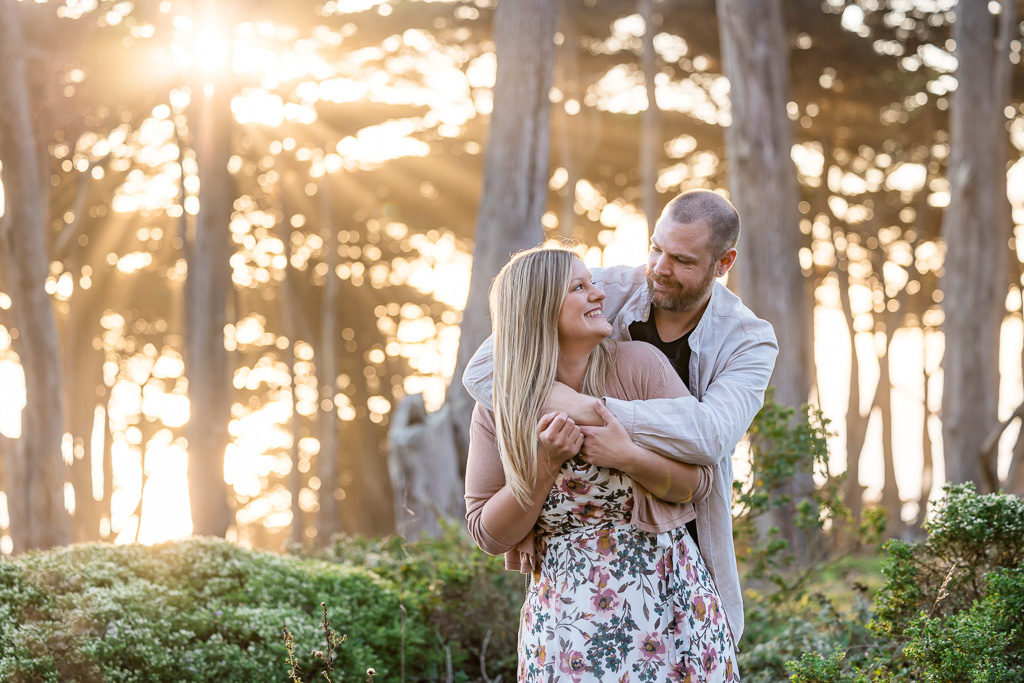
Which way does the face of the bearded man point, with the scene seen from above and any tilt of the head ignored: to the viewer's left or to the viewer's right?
to the viewer's left

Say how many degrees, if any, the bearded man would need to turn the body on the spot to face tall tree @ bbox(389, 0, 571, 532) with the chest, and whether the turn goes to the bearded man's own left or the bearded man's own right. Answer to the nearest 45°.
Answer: approximately 135° to the bearded man's own right

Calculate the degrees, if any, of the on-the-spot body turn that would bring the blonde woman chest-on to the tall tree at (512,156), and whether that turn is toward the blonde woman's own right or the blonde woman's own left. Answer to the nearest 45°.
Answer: approximately 180°

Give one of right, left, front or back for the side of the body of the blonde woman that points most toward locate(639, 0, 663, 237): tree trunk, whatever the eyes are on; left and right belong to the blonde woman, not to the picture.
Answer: back

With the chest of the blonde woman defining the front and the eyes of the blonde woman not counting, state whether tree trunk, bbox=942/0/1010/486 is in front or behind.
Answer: behind

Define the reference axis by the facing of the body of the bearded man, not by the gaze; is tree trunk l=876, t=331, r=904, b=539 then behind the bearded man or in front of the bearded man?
behind

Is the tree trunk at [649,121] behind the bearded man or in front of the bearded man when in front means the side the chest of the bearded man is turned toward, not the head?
behind

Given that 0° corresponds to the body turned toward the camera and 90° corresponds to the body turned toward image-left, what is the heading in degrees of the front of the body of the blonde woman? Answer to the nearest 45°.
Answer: approximately 0°

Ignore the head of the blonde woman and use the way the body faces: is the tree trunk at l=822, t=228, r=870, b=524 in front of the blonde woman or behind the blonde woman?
behind

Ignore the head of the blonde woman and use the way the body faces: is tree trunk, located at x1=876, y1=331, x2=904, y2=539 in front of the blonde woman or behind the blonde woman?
behind

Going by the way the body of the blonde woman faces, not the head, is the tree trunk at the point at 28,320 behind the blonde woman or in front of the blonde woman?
behind
